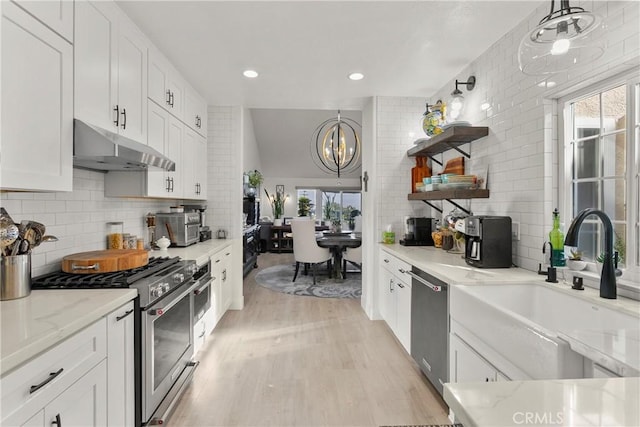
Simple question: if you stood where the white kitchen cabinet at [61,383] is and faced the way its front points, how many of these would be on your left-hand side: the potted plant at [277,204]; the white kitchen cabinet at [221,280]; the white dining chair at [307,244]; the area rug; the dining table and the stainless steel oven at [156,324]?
6

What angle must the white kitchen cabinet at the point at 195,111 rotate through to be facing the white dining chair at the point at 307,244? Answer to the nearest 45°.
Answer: approximately 90° to its left

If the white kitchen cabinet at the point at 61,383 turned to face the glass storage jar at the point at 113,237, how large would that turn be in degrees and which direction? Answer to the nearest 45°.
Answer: approximately 135° to its left

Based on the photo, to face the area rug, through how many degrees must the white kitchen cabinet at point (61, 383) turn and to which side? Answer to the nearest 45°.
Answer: approximately 90° to its left

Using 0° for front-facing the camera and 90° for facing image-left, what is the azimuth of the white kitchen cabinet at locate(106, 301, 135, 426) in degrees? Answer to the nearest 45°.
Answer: approximately 315°

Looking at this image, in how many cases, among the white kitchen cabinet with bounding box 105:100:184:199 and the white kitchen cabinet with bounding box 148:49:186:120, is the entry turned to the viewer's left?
0

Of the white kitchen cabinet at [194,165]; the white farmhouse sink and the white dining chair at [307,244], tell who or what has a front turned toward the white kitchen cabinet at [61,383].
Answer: the white farmhouse sink

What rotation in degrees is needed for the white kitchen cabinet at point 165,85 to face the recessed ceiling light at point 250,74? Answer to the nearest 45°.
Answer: approximately 45° to its left

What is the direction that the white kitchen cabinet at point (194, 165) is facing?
to the viewer's right

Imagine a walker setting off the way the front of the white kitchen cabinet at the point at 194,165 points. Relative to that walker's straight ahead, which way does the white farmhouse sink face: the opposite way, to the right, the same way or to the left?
the opposite way

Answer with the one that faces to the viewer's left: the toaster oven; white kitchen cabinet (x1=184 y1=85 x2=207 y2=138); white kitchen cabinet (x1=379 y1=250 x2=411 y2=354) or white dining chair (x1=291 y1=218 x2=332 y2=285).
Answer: white kitchen cabinet (x1=379 y1=250 x2=411 y2=354)

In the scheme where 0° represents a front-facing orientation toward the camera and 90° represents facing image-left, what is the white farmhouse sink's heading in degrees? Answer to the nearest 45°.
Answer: approximately 45°

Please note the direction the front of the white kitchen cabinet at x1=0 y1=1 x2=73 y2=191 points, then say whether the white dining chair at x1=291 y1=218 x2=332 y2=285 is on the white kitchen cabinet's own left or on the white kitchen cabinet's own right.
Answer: on the white kitchen cabinet's own left

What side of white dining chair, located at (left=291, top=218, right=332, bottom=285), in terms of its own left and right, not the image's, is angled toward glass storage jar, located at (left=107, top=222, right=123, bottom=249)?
back

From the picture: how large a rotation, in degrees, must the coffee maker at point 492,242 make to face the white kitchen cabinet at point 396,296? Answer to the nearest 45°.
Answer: approximately 90° to its right
